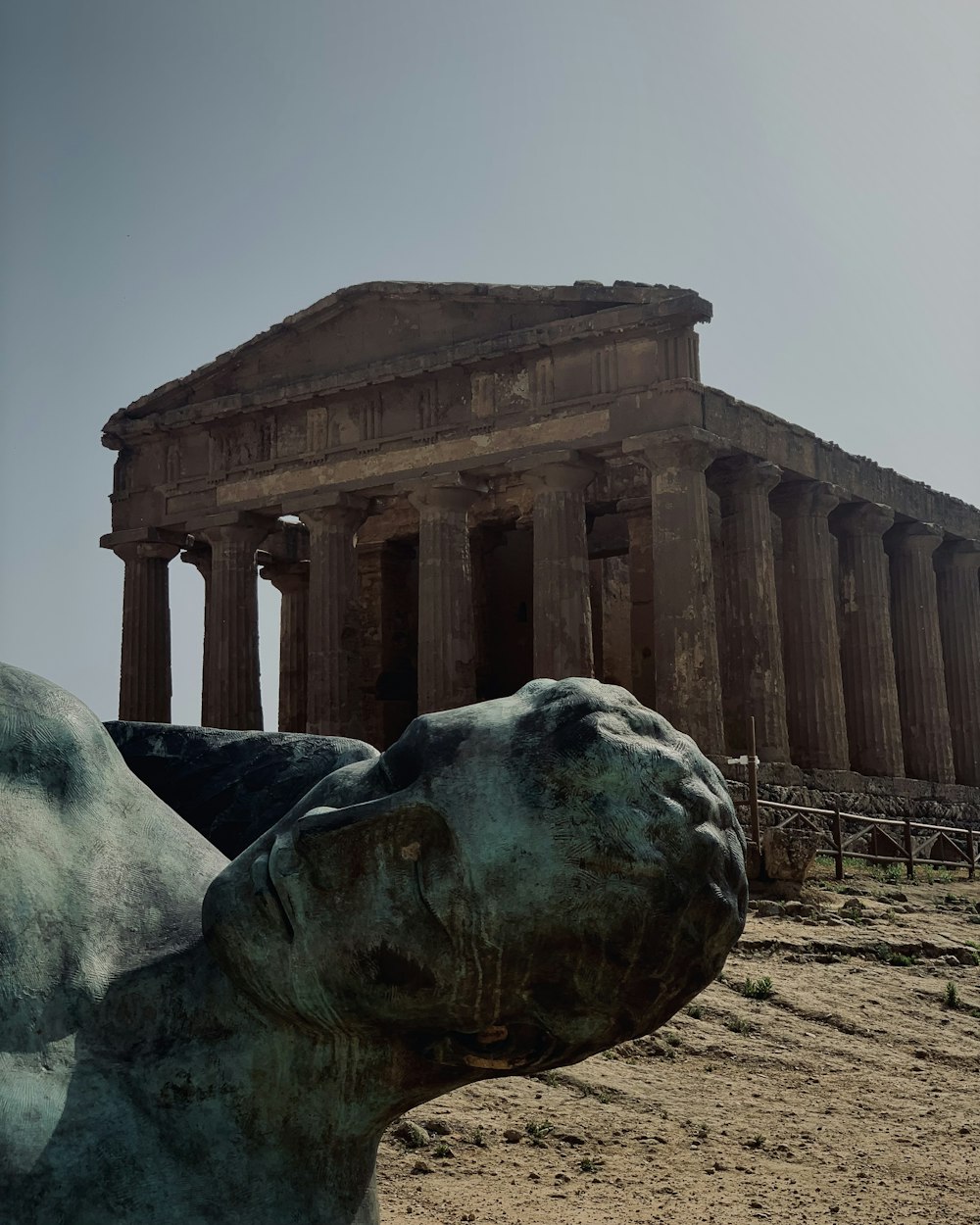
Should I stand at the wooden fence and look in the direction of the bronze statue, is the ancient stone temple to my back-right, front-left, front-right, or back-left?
back-right

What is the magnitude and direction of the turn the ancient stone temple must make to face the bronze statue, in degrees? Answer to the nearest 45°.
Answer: approximately 45° to its left

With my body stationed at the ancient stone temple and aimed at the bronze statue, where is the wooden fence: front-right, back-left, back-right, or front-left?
front-left

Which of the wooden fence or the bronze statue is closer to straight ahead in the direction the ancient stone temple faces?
the bronze statue

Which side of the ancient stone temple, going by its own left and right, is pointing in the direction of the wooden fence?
left

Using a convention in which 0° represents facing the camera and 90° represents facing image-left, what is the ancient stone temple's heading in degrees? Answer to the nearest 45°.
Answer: approximately 45°
